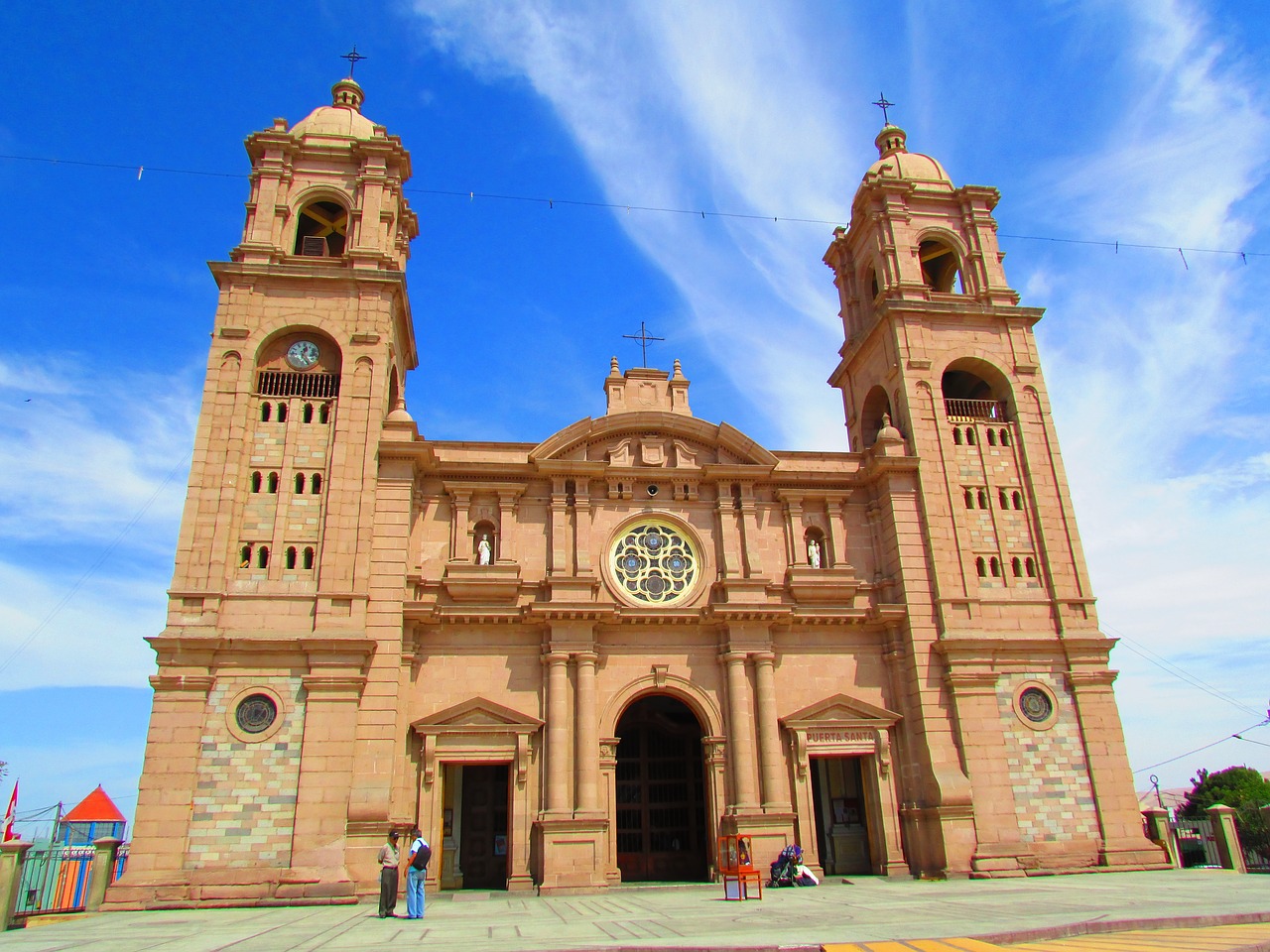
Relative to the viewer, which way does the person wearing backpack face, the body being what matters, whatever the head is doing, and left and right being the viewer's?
facing away from the viewer and to the left of the viewer

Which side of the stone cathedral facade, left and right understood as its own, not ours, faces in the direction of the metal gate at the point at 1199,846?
left

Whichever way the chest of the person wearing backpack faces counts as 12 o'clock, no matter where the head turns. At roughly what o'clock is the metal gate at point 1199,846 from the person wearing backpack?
The metal gate is roughly at 4 o'clock from the person wearing backpack.

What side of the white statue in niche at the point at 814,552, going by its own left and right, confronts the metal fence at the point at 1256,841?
left

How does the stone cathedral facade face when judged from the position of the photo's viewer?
facing the viewer

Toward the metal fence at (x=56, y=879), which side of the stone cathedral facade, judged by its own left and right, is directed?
right

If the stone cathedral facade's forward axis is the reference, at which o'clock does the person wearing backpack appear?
The person wearing backpack is roughly at 1 o'clock from the stone cathedral facade.

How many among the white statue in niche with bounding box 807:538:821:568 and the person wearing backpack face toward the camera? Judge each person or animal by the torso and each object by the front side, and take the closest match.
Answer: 1

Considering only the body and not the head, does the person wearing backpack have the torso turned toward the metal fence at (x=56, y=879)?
yes

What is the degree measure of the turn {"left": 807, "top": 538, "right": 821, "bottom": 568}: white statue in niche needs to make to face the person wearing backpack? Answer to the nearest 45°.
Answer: approximately 45° to its right

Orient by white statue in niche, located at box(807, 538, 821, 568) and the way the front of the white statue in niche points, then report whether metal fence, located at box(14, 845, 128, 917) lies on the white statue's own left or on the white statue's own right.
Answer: on the white statue's own right

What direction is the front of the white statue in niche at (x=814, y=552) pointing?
toward the camera

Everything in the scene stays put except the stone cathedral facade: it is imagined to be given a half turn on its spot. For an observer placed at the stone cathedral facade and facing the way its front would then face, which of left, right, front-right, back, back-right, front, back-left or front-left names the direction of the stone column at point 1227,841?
right

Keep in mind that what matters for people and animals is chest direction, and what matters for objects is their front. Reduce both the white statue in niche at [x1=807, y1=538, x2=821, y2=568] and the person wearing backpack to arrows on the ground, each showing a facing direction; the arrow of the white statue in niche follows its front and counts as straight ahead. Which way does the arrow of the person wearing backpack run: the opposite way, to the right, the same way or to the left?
to the right

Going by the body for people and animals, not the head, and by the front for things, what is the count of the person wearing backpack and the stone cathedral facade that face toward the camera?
1

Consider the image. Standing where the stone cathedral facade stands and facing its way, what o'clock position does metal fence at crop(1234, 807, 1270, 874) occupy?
The metal fence is roughly at 9 o'clock from the stone cathedral facade.

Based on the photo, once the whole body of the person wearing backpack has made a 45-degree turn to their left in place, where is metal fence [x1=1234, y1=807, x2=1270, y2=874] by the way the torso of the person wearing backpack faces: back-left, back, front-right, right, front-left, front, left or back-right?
back
